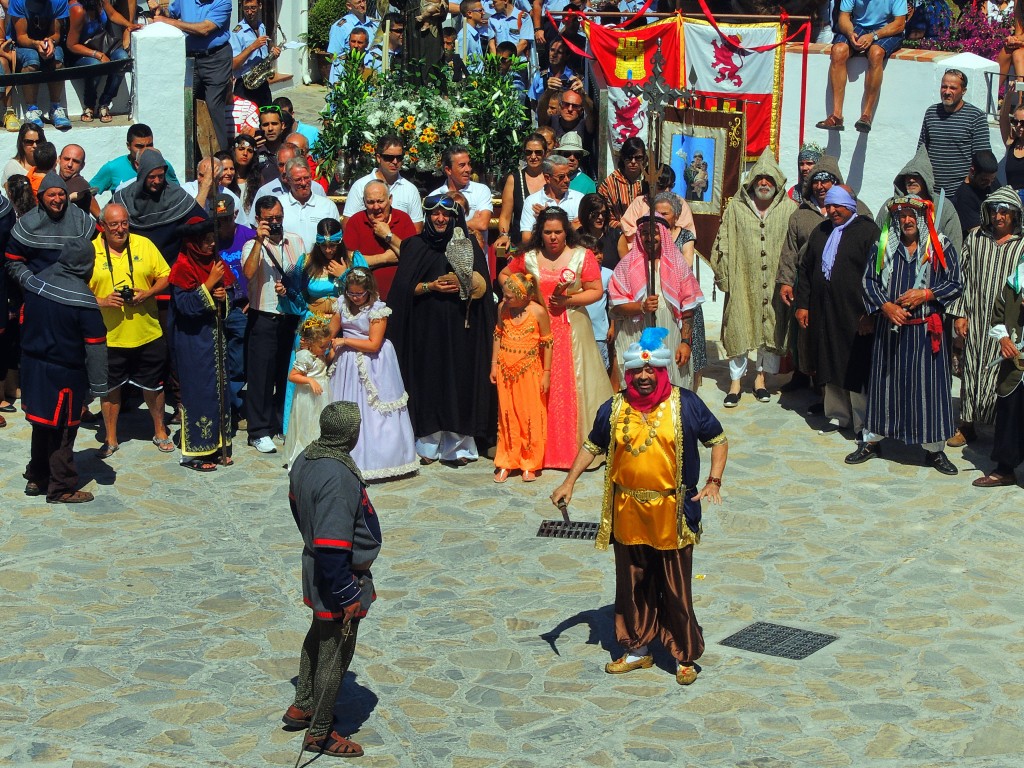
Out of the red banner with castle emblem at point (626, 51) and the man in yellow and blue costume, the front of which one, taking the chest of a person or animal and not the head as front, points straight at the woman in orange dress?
the red banner with castle emblem

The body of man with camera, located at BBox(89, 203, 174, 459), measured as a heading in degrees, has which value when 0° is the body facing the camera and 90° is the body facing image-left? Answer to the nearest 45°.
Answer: approximately 0°

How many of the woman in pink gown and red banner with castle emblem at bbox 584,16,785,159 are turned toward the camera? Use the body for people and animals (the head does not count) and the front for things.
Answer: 2

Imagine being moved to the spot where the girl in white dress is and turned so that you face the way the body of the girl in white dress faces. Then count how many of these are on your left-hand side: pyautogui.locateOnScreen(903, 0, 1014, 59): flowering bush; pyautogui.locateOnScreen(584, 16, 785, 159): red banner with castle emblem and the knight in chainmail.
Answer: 2

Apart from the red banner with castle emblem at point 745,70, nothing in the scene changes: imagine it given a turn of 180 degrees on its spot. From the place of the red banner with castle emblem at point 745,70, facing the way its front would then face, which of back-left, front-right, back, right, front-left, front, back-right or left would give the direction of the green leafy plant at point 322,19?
front-left

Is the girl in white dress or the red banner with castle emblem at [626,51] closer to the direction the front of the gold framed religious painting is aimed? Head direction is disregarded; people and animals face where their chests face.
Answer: the girl in white dress

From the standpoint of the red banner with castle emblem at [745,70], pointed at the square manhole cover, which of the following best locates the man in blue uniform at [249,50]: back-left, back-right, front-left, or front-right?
back-right

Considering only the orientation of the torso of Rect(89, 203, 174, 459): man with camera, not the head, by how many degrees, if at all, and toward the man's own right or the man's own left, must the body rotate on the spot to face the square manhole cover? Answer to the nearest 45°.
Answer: approximately 45° to the man's own left

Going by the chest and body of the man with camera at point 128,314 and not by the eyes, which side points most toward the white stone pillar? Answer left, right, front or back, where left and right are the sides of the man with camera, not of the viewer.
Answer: back

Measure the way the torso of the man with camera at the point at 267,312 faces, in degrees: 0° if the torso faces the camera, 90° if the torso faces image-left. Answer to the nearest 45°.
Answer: approximately 315°

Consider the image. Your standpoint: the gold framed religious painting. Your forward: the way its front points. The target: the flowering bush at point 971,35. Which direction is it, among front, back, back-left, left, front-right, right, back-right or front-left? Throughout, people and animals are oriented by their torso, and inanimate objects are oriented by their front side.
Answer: back-left
